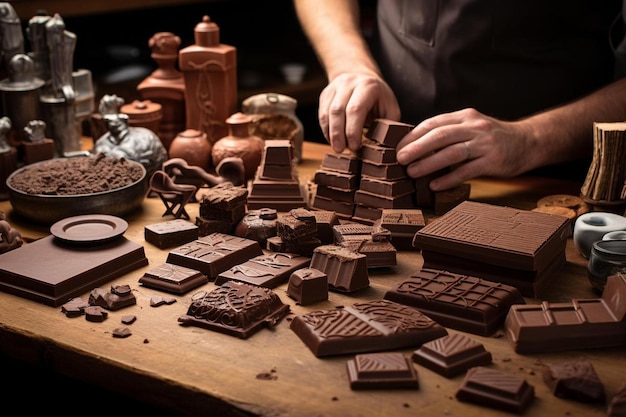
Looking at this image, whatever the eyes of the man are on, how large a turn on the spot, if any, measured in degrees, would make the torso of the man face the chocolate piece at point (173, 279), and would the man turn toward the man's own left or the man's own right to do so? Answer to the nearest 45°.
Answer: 0° — they already face it

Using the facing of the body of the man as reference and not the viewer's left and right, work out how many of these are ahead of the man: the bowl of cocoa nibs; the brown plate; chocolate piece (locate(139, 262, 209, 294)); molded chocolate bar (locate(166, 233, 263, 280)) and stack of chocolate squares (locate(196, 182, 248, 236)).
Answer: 5

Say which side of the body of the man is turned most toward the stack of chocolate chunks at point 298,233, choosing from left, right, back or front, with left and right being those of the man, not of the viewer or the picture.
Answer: front

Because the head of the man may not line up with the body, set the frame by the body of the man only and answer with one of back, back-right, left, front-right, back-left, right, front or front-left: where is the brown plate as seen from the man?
front

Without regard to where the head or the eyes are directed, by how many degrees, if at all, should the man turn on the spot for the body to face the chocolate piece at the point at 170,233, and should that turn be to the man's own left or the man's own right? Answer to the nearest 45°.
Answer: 0° — they already face it

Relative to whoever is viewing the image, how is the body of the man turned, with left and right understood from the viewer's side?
facing the viewer and to the left of the viewer

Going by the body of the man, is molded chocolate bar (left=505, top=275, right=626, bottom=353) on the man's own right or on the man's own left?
on the man's own left

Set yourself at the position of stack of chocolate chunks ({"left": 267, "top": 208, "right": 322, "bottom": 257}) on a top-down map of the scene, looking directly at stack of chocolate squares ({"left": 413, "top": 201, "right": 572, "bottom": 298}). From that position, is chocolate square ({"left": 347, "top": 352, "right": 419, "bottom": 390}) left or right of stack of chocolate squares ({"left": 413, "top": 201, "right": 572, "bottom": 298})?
right

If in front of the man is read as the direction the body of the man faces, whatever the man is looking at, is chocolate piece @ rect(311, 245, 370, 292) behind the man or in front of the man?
in front
